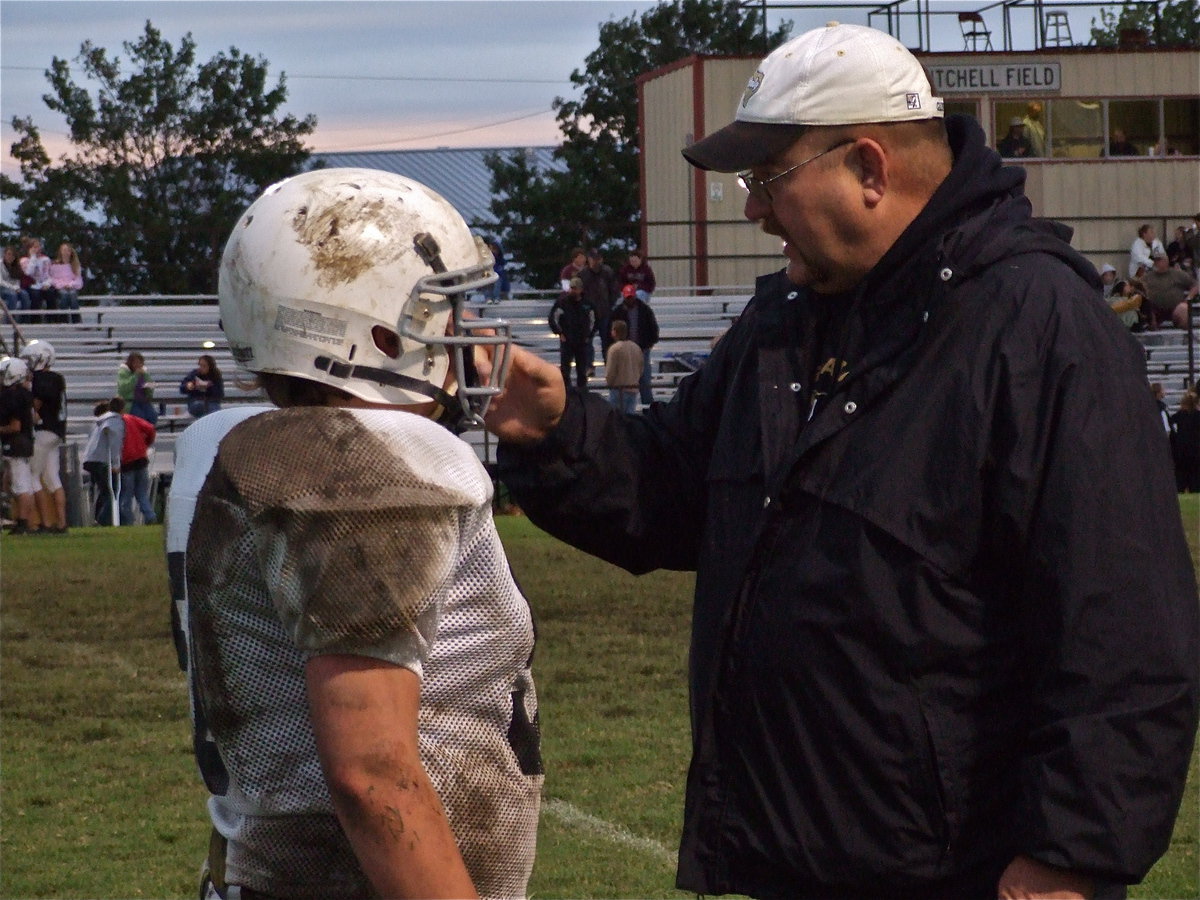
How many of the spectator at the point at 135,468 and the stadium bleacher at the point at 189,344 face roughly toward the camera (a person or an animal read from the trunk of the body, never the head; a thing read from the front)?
1

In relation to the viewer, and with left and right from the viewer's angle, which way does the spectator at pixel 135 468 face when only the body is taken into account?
facing away from the viewer

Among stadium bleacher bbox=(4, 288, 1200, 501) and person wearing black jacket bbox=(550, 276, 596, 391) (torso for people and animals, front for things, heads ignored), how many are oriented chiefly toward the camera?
2

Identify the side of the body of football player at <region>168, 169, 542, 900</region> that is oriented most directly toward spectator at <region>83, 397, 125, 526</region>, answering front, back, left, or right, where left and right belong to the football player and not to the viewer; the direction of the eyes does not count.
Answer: left

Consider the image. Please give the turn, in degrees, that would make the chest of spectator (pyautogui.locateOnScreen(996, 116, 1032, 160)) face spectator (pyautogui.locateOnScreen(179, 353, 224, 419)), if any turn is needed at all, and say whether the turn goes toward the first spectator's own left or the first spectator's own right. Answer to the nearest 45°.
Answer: approximately 45° to the first spectator's own right

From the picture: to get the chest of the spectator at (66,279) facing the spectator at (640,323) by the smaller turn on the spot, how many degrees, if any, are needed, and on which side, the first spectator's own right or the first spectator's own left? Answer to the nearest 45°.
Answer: approximately 45° to the first spectator's own left

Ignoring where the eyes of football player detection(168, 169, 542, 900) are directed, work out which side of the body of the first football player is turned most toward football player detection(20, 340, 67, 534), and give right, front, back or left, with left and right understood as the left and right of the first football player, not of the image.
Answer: left
